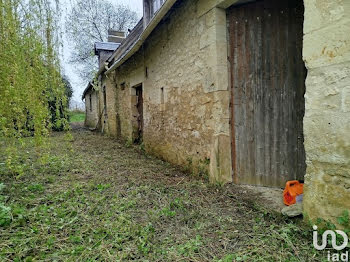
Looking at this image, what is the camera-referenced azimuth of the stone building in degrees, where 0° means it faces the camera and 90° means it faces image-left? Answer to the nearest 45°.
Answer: approximately 45°

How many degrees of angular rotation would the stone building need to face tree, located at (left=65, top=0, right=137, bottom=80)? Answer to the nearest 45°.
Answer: approximately 90° to its right
